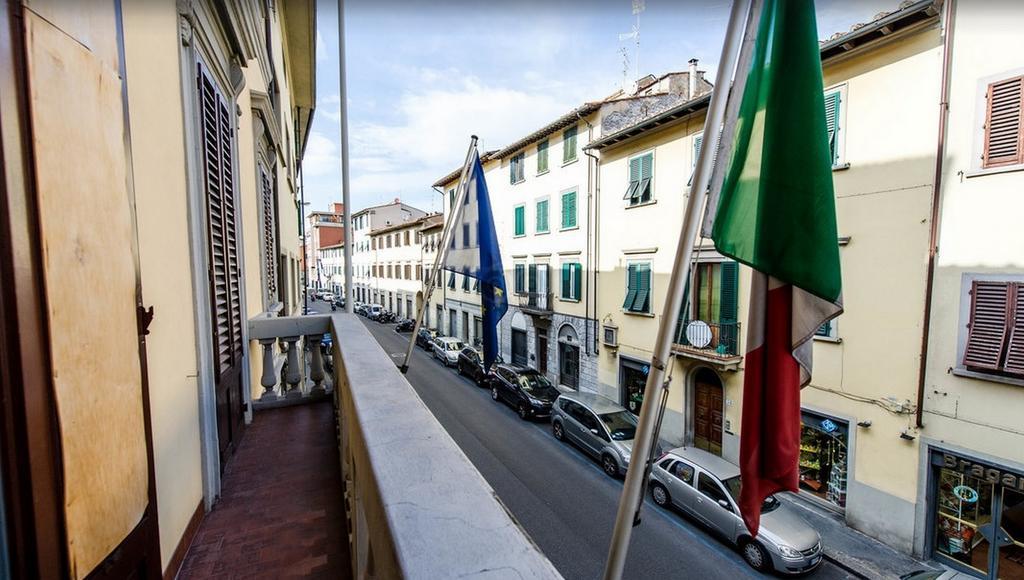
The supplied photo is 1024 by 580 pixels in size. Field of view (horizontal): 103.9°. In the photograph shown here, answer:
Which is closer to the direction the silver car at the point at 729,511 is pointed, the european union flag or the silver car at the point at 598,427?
the european union flag

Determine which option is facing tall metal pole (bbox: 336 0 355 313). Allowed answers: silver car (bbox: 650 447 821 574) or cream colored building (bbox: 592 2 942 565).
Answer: the cream colored building

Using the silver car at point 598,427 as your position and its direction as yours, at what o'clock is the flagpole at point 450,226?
The flagpole is roughly at 2 o'clock from the silver car.

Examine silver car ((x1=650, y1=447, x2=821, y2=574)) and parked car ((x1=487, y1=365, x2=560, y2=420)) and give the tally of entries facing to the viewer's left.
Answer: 0

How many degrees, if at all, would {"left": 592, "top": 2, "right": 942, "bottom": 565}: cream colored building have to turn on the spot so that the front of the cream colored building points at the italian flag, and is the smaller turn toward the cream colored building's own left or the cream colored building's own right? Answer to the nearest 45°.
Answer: approximately 45° to the cream colored building's own left

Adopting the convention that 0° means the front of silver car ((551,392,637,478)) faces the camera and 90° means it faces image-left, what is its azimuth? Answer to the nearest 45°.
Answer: approximately 315°

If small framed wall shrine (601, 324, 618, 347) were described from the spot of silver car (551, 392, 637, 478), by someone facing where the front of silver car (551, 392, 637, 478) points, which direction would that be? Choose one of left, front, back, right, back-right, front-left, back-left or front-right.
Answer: back-left

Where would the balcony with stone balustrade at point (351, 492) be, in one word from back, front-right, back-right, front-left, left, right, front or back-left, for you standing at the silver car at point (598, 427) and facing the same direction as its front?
front-right

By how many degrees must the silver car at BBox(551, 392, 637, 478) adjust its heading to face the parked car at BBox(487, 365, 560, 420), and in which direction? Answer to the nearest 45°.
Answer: approximately 180°

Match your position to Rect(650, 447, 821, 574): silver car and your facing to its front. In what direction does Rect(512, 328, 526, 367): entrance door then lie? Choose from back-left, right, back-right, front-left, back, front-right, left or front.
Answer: back

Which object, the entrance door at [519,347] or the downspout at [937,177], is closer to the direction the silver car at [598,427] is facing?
the downspout

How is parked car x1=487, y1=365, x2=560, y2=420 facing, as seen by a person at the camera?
facing the viewer and to the right of the viewer

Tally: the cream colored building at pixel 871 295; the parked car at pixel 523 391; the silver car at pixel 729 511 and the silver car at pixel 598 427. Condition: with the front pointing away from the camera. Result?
0

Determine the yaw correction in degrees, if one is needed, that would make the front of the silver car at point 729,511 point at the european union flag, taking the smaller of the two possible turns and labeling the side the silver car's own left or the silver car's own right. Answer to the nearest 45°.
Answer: approximately 90° to the silver car's own right

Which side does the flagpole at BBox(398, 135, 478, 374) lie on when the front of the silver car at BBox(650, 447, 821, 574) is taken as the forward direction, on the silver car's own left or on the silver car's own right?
on the silver car's own right

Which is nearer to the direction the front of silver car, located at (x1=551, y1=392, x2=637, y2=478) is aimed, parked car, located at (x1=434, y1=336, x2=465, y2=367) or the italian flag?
the italian flag

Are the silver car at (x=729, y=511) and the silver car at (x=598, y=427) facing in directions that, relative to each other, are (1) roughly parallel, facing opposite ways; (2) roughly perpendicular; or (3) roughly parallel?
roughly parallel
